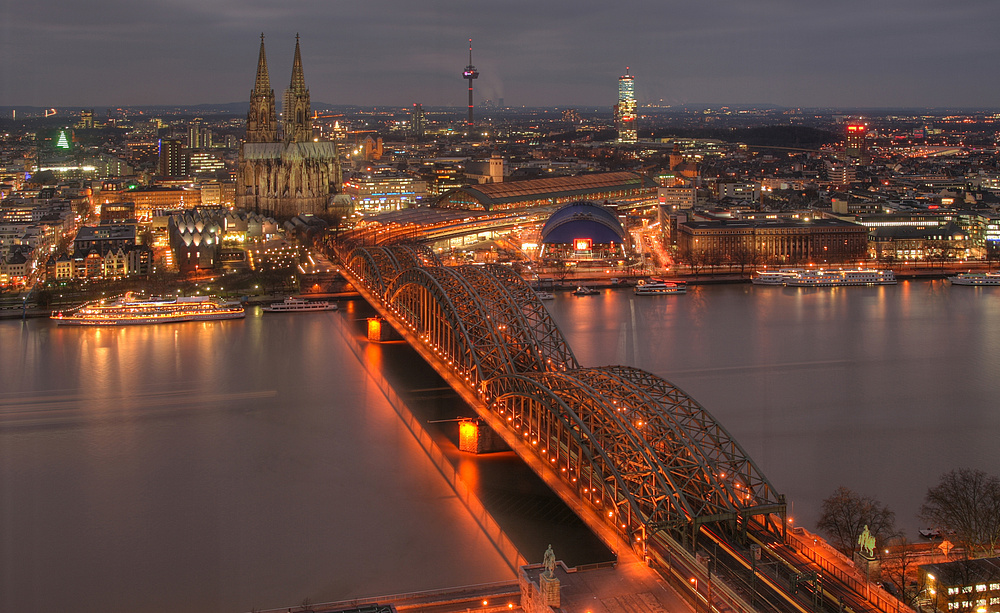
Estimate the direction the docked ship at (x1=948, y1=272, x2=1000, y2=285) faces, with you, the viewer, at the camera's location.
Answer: facing to the left of the viewer

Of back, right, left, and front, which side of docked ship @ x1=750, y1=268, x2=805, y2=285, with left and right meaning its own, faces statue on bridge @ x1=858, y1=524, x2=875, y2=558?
left

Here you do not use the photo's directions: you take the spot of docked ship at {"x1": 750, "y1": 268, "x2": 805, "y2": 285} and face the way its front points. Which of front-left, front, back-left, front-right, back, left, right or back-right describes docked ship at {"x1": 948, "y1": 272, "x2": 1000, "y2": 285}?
back

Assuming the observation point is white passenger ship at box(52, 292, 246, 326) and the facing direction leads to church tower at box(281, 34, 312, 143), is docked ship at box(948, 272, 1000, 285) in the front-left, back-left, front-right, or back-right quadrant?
front-right

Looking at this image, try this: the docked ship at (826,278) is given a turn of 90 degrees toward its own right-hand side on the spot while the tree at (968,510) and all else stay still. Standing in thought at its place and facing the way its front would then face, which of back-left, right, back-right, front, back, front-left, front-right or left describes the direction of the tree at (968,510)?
back

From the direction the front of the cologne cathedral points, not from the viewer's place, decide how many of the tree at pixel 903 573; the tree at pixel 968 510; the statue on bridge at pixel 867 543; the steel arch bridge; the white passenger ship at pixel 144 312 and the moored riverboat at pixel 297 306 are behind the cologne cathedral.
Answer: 6

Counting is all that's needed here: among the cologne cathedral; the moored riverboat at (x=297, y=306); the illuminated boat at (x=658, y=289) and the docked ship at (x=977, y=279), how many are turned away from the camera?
1

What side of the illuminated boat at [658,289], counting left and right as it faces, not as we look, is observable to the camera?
left

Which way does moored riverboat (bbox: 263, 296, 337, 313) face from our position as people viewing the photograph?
facing to the left of the viewer

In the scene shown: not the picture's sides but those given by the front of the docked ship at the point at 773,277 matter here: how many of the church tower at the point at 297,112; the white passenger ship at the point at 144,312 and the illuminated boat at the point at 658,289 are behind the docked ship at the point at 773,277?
0

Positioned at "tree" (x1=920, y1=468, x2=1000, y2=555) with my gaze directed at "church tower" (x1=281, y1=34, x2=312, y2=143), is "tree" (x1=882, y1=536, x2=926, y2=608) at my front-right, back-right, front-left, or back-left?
back-left

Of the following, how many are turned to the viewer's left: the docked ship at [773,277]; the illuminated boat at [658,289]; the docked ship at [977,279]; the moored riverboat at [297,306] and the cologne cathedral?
4

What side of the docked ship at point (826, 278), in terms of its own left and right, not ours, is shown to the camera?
left

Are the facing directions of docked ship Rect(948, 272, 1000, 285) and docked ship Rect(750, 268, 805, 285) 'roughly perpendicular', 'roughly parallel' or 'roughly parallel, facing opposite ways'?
roughly parallel

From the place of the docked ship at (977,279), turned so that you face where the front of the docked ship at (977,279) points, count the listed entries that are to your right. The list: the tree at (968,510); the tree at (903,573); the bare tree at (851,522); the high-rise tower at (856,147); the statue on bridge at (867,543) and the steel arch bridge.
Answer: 1

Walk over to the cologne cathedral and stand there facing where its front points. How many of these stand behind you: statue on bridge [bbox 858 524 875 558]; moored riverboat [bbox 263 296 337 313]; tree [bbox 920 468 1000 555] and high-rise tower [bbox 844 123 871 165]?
3
